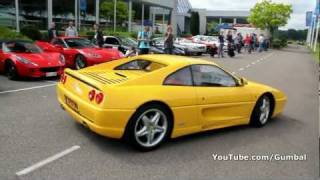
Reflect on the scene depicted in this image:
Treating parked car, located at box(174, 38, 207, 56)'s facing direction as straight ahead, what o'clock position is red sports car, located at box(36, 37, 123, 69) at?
The red sports car is roughly at 2 o'clock from the parked car.

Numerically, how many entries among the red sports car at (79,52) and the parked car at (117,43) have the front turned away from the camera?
0

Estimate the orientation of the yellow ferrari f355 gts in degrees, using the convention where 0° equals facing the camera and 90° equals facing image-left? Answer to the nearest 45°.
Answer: approximately 225°

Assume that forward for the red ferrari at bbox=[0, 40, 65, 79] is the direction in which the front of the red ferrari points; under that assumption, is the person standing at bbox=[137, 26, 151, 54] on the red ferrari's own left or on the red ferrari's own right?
on the red ferrari's own left

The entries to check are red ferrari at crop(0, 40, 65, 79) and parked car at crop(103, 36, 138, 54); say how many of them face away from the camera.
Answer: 0

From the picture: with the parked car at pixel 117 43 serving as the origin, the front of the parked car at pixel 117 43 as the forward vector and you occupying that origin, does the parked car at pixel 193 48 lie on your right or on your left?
on your left

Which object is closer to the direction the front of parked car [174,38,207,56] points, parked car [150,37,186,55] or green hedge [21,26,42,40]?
the parked car
